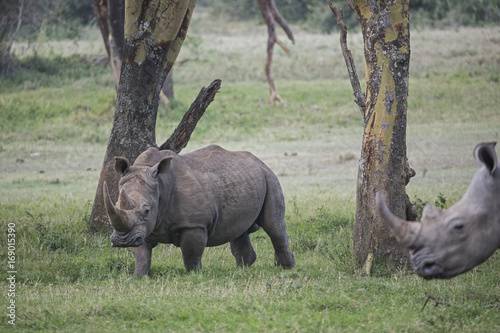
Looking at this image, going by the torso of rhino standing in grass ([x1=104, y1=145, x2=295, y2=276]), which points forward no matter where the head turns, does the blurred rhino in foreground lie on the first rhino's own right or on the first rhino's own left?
on the first rhino's own left

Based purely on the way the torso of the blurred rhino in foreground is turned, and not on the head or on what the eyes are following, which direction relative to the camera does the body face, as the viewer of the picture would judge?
to the viewer's left

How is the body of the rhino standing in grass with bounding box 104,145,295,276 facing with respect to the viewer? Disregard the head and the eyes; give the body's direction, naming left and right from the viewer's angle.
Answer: facing the viewer and to the left of the viewer

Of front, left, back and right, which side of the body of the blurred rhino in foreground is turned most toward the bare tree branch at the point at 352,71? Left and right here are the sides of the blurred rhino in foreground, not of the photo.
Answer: right

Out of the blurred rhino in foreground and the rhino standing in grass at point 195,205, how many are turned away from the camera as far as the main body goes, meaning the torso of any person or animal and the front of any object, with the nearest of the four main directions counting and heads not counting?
0

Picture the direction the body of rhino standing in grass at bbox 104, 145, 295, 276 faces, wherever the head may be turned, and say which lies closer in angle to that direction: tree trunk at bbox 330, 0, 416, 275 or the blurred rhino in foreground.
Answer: the blurred rhino in foreground

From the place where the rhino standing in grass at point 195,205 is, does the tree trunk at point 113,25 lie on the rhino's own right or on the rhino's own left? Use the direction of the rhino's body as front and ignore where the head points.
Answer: on the rhino's own right

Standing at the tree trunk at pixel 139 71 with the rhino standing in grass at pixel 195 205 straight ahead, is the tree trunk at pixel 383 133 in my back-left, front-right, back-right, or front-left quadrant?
front-left

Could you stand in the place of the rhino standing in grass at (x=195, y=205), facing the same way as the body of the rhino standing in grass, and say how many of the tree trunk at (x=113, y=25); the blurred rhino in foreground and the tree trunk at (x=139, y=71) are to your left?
1
